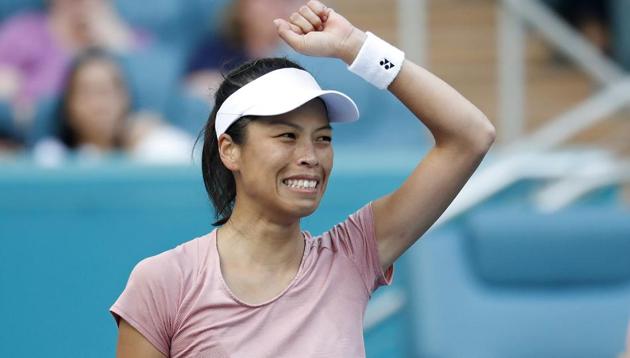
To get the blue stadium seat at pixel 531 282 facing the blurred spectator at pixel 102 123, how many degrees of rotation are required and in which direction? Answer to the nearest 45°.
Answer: approximately 90° to its right

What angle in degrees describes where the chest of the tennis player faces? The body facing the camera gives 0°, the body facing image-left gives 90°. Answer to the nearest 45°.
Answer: approximately 315°

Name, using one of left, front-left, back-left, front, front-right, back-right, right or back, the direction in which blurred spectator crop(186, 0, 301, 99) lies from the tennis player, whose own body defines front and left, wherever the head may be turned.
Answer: back-left

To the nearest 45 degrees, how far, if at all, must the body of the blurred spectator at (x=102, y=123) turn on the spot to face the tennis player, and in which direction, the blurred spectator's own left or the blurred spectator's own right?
0° — they already face them

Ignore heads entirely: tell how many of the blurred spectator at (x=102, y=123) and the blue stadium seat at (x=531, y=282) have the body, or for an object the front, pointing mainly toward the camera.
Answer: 2

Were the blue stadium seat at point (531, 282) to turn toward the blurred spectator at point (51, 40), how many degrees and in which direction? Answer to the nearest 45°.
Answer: approximately 90° to its right

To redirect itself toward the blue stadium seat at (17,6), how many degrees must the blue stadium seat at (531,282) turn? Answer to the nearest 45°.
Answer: approximately 90° to its right

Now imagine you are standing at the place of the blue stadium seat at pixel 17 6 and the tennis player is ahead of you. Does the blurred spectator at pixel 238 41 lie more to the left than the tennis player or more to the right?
left

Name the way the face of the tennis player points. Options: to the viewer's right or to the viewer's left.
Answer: to the viewer's right

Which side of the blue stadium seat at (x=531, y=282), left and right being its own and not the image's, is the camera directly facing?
front

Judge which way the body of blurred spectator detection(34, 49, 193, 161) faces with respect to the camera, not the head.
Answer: toward the camera

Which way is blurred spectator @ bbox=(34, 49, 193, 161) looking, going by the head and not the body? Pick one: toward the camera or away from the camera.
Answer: toward the camera

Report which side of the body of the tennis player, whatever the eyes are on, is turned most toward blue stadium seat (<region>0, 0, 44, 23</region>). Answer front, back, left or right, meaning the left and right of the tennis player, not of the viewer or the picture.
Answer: back
